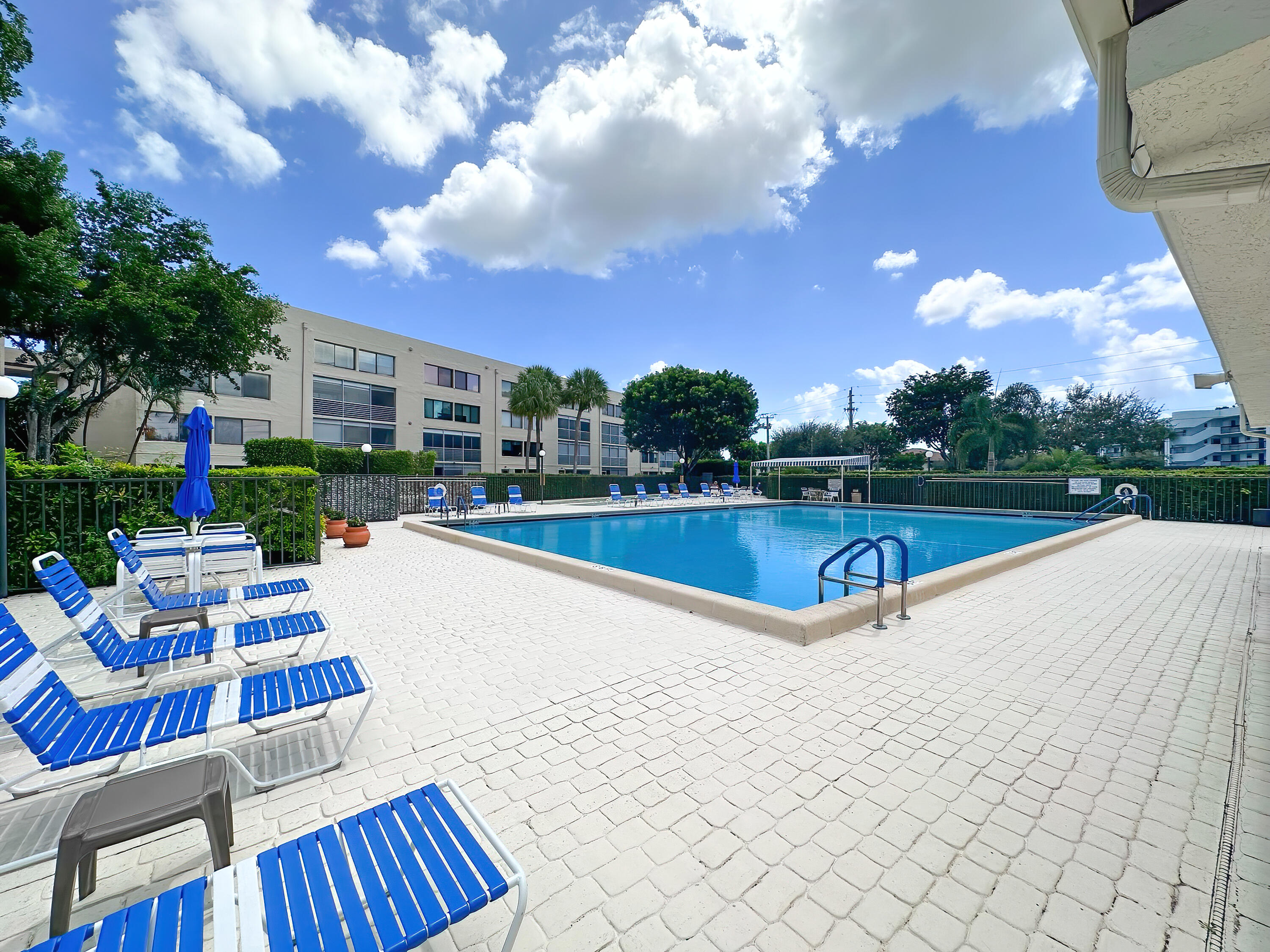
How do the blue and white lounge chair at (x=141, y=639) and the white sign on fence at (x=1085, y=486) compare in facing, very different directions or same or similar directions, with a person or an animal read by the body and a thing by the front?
very different directions

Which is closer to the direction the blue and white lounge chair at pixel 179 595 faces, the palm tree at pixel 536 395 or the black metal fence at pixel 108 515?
the palm tree

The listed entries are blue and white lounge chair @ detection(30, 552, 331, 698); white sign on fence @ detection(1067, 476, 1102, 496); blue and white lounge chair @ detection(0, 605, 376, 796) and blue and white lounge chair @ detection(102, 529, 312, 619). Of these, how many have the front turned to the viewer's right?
3

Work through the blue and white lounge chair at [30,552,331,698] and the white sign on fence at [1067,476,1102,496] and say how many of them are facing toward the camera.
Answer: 1

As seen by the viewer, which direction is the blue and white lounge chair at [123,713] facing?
to the viewer's right

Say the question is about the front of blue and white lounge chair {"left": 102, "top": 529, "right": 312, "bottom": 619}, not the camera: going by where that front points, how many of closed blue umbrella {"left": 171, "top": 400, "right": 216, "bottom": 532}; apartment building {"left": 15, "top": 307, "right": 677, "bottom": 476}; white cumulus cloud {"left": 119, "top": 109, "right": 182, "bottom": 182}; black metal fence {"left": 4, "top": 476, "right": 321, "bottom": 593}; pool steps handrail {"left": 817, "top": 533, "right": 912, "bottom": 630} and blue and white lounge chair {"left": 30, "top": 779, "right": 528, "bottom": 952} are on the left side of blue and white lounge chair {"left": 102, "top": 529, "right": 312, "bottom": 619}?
4

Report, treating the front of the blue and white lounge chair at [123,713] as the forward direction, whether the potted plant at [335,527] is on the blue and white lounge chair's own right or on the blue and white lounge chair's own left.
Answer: on the blue and white lounge chair's own left

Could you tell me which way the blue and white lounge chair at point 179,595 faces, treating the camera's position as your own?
facing to the right of the viewer

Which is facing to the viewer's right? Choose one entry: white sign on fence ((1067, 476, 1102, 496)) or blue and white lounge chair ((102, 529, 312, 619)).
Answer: the blue and white lounge chair

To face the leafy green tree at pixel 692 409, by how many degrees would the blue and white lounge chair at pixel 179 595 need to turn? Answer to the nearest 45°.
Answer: approximately 45° to its left

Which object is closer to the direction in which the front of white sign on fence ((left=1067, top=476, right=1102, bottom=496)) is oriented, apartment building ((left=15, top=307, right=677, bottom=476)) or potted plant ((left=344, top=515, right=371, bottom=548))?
the potted plant

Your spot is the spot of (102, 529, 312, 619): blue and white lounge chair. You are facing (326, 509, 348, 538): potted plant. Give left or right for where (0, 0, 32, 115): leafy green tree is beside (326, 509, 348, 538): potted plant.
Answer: left

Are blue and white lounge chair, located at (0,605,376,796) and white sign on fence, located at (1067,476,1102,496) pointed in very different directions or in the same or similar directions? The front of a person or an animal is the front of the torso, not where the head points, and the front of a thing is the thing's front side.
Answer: very different directions

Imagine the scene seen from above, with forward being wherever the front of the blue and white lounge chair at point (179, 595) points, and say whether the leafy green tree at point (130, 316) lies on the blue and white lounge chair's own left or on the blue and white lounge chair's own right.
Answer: on the blue and white lounge chair's own left
